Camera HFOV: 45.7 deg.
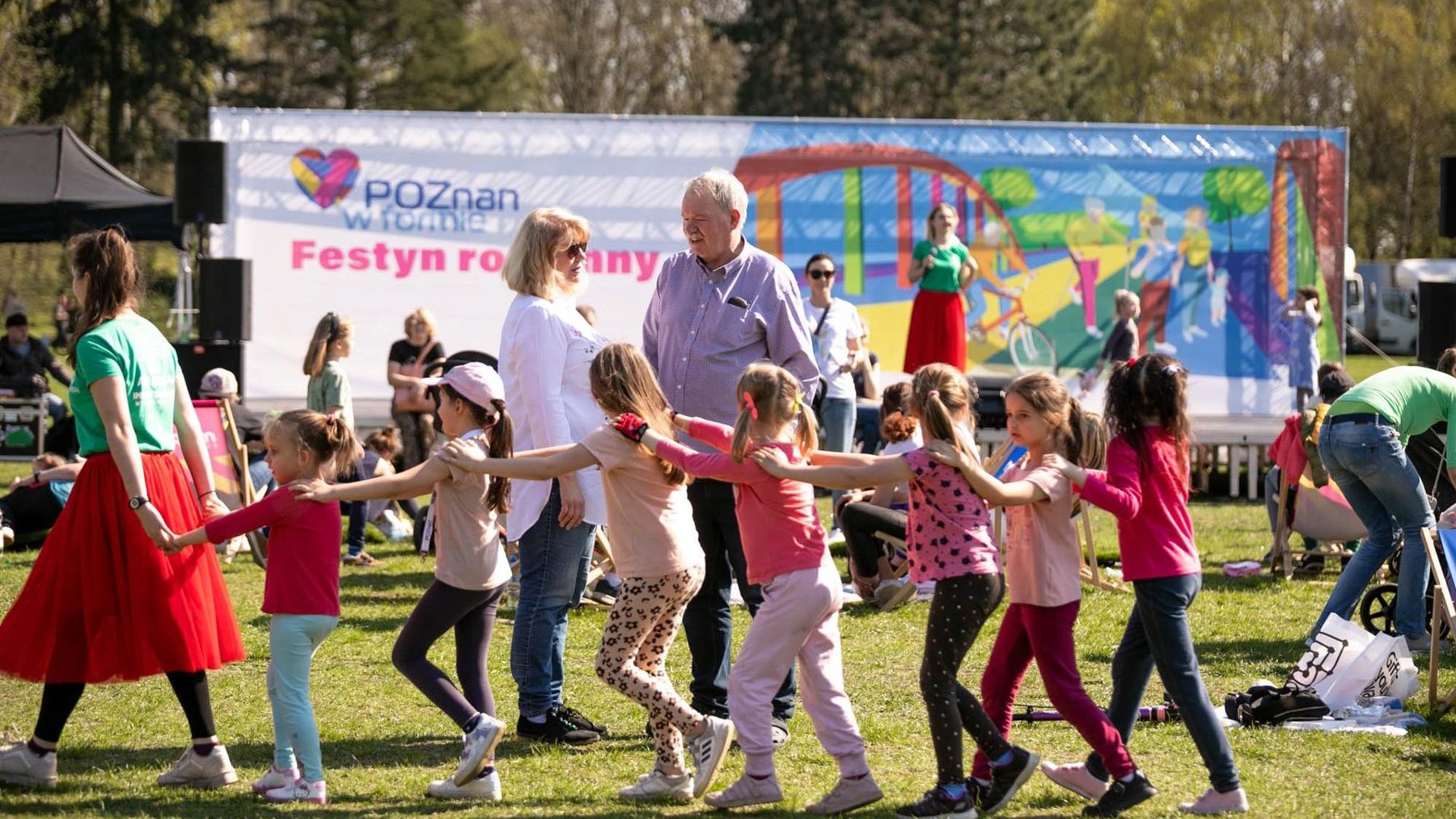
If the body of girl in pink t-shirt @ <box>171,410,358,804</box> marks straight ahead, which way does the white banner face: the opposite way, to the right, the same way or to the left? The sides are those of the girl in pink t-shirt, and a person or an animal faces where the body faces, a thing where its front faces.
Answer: to the left

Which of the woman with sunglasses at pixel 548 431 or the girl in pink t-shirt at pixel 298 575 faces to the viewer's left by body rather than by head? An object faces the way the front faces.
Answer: the girl in pink t-shirt

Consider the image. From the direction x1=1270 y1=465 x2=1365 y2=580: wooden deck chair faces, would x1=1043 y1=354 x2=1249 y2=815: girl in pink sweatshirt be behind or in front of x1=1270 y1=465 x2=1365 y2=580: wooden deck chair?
behind

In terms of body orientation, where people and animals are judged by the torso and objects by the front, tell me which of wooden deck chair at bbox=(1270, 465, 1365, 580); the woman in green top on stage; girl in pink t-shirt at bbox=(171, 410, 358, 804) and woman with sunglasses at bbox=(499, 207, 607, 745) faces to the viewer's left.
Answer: the girl in pink t-shirt

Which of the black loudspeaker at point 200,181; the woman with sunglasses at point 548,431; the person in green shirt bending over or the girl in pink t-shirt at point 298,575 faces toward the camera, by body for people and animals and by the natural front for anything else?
the black loudspeaker

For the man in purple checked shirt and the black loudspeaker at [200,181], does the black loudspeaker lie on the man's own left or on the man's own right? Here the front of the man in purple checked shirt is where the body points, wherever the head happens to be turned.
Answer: on the man's own right

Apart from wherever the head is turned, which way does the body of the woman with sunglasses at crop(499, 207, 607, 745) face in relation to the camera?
to the viewer's right
